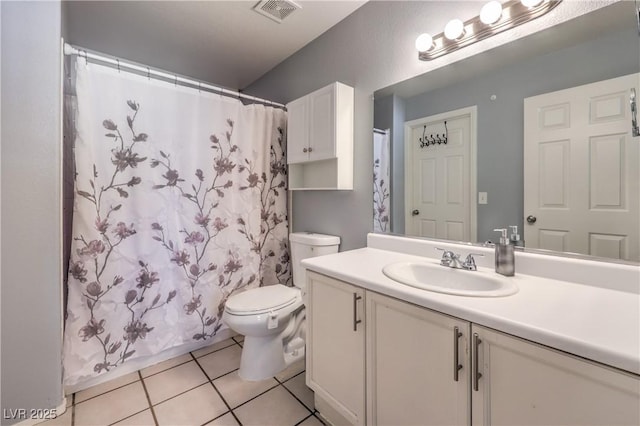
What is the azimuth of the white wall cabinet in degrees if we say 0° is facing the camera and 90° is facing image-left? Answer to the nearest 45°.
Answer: approximately 45°

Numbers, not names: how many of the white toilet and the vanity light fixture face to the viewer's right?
0

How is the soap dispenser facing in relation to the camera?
to the viewer's left

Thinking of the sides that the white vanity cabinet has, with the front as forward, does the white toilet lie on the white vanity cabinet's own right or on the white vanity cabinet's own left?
on the white vanity cabinet's own right

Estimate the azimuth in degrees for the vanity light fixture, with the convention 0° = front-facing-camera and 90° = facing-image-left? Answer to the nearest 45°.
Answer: approximately 45°

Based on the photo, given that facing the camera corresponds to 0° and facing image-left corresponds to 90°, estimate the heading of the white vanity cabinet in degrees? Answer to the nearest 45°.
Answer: approximately 45°

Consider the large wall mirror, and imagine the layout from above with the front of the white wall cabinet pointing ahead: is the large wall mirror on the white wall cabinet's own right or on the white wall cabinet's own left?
on the white wall cabinet's own left

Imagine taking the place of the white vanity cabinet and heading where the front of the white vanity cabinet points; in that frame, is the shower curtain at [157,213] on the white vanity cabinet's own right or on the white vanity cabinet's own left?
on the white vanity cabinet's own right

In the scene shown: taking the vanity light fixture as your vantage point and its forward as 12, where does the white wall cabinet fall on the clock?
The white wall cabinet is roughly at 2 o'clock from the vanity light fixture.
